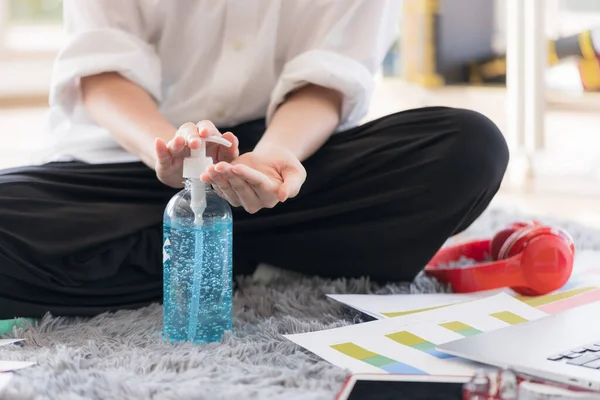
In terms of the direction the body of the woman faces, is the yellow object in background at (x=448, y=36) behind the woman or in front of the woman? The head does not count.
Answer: behind

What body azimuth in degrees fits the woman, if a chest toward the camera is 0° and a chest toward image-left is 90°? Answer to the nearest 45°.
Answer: approximately 0°
